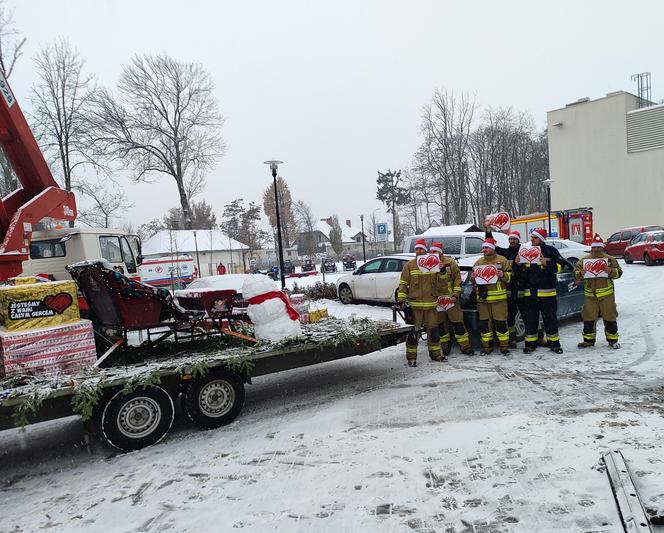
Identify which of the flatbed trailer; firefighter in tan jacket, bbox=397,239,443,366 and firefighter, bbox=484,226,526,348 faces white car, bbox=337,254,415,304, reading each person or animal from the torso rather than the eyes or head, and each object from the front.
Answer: the flatbed trailer

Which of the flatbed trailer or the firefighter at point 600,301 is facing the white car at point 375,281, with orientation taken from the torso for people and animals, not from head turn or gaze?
the flatbed trailer

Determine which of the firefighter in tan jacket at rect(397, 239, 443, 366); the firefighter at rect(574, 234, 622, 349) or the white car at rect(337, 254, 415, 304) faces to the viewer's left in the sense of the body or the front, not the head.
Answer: the white car

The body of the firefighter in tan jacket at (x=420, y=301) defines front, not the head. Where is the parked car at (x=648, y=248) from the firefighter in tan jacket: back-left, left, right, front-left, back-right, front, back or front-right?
back-left

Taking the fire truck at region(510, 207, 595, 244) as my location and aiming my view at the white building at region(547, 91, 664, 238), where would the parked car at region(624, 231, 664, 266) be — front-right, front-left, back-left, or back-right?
back-right

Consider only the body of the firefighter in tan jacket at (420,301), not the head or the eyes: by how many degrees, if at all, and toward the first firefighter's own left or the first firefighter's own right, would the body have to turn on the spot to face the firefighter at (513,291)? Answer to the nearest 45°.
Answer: approximately 135° to the first firefighter's own left

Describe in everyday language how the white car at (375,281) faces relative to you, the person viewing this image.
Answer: facing to the left of the viewer

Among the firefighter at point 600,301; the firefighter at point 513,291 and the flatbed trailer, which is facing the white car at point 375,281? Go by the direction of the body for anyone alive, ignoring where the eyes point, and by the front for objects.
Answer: the flatbed trailer

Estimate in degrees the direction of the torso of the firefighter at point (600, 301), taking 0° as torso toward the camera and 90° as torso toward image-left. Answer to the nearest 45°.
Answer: approximately 0°

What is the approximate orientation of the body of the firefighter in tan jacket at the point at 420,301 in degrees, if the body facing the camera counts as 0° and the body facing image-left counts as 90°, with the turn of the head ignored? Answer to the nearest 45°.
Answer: approximately 0°
